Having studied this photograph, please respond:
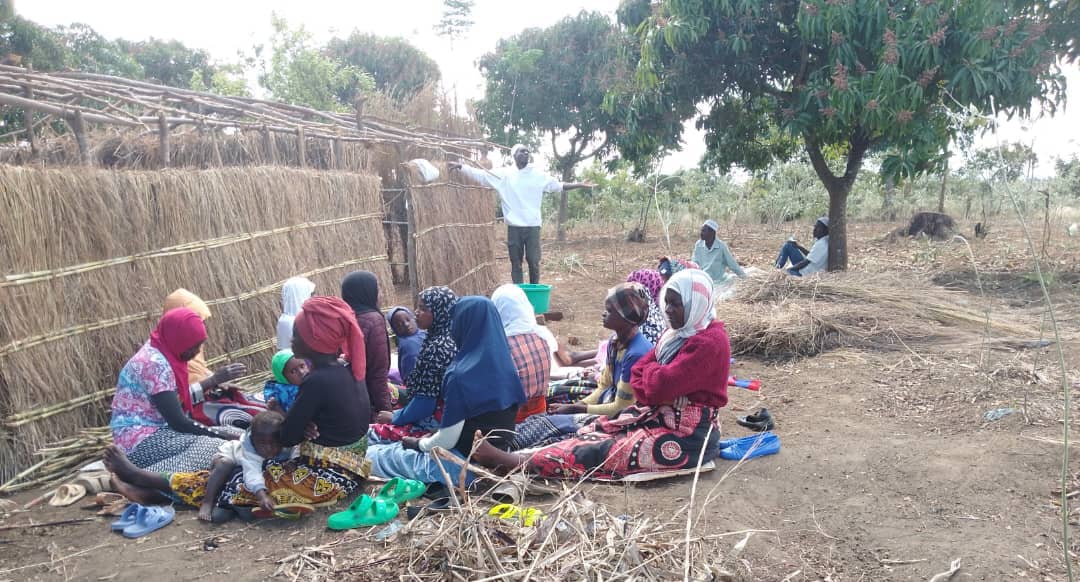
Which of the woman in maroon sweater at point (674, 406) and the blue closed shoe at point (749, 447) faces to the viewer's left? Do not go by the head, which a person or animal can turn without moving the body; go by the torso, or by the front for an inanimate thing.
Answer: the woman in maroon sweater

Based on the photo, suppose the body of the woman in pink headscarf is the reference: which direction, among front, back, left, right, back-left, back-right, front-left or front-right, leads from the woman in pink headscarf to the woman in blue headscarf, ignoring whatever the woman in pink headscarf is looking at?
front-right

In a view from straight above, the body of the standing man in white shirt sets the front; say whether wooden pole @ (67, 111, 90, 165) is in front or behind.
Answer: in front

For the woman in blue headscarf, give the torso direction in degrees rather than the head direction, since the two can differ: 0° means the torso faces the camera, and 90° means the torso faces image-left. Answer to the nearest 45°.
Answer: approximately 135°

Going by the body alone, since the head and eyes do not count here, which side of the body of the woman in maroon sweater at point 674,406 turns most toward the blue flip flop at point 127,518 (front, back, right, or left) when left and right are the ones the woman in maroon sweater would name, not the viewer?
front

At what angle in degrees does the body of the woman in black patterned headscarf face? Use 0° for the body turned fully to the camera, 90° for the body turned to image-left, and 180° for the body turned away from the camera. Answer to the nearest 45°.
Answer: approximately 90°

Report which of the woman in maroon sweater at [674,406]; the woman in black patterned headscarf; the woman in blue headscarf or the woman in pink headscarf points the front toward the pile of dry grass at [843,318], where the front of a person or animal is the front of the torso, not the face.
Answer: the woman in pink headscarf

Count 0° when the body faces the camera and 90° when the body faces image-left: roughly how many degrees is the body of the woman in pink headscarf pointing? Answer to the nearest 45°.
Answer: approximately 270°

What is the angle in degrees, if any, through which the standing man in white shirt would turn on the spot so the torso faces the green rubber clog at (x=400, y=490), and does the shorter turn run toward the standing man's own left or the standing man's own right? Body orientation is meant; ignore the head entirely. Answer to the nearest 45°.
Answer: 0° — they already face it
